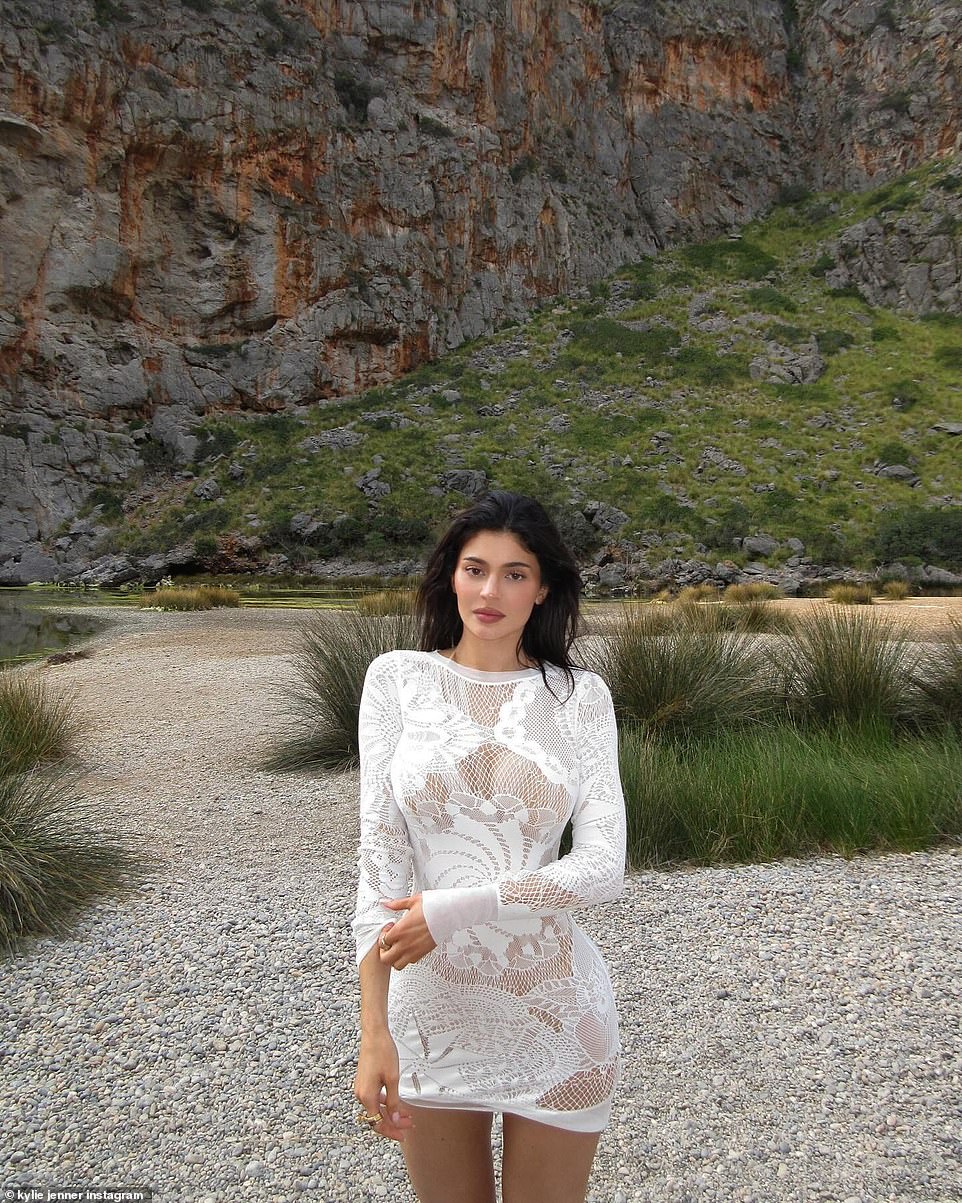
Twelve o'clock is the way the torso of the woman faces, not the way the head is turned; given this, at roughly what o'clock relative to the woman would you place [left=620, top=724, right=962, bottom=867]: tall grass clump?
The tall grass clump is roughly at 7 o'clock from the woman.

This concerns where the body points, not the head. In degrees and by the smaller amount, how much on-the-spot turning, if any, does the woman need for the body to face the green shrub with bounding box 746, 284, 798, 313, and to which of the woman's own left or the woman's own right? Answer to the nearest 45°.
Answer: approximately 180°

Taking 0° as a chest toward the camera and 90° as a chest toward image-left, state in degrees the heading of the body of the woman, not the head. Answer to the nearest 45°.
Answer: approximately 0°

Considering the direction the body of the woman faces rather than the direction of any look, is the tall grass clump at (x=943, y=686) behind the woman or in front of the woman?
behind

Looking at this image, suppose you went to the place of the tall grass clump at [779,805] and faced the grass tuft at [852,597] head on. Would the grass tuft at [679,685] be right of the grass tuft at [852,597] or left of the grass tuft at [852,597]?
left

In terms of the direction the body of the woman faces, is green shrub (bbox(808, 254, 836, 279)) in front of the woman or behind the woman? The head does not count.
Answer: behind

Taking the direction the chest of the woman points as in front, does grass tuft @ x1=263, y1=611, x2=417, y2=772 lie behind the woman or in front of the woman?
behind

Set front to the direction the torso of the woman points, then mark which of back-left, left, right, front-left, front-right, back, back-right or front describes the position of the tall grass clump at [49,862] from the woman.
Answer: back-right

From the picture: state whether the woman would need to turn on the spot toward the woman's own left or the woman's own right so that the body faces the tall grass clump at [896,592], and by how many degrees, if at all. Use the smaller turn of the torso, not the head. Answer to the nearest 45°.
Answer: approximately 135° to the woman's own left
